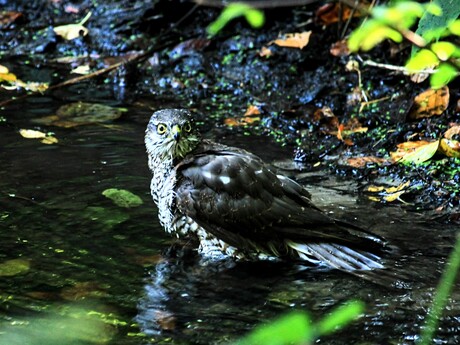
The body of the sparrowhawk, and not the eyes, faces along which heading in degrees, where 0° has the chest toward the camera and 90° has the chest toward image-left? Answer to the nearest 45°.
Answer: approximately 90°

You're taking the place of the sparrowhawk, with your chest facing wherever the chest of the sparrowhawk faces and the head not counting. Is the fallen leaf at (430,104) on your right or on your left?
on your right

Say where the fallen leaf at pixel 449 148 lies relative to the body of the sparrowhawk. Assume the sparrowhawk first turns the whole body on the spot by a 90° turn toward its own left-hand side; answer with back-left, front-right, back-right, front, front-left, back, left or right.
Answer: back-left

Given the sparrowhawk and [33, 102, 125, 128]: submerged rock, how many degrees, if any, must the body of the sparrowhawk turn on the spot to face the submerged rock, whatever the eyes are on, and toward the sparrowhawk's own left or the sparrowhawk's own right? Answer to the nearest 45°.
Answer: approximately 45° to the sparrowhawk's own right

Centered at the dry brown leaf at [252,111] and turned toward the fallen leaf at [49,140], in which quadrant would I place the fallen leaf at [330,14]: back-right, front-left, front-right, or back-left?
back-right

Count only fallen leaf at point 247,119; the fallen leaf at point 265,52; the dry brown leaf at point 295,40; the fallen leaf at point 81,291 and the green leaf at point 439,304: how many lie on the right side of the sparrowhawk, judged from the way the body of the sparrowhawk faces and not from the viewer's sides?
3

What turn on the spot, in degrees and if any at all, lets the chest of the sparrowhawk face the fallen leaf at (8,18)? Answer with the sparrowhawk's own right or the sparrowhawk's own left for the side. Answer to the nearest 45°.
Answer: approximately 45° to the sparrowhawk's own right

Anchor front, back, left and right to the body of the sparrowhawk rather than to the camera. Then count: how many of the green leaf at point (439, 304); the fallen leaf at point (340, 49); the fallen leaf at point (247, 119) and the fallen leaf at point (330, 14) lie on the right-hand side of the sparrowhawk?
3

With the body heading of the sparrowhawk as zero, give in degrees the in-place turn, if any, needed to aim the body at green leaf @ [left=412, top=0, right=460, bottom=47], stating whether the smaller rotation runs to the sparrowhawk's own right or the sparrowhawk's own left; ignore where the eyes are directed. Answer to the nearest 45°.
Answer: approximately 135° to the sparrowhawk's own right

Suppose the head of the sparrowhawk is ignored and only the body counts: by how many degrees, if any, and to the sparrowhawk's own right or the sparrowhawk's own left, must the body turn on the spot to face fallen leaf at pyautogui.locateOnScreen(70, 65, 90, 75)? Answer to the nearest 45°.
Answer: approximately 45° to the sparrowhawk's own right

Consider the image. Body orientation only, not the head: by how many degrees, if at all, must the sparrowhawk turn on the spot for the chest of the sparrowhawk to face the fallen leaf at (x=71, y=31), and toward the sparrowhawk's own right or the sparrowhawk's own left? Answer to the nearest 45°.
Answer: approximately 45° to the sparrowhawk's own right

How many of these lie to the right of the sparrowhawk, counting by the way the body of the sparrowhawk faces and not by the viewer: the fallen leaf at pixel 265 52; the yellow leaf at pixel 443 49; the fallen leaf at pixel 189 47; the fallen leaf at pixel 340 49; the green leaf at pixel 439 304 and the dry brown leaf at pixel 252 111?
4

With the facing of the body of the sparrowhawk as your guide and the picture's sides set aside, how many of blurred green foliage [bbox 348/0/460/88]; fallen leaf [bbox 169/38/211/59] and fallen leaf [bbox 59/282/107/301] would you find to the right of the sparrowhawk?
1

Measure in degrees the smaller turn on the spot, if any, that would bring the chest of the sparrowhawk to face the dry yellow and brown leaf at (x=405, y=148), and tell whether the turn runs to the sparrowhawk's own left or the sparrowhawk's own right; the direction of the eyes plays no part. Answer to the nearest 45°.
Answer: approximately 135° to the sparrowhawk's own right
